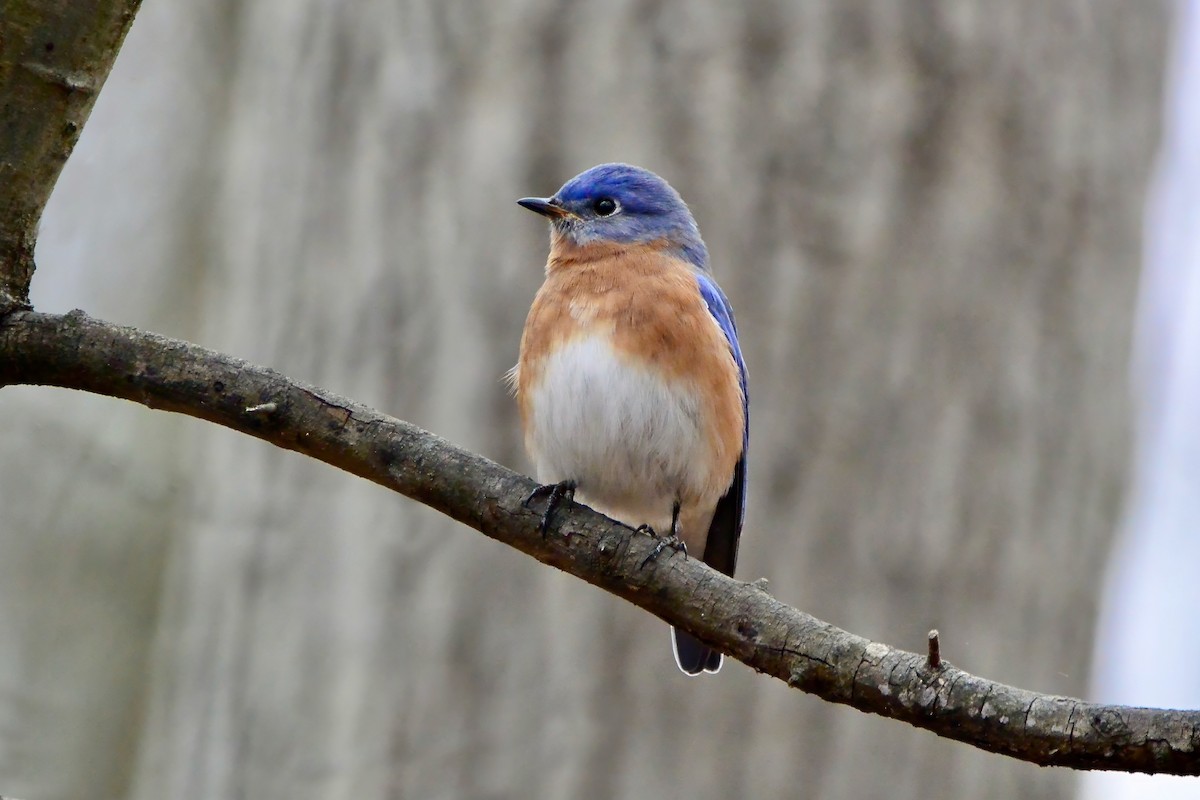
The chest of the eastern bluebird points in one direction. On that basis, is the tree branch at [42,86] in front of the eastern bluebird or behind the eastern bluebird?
in front

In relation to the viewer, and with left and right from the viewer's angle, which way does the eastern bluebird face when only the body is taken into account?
facing the viewer and to the left of the viewer
